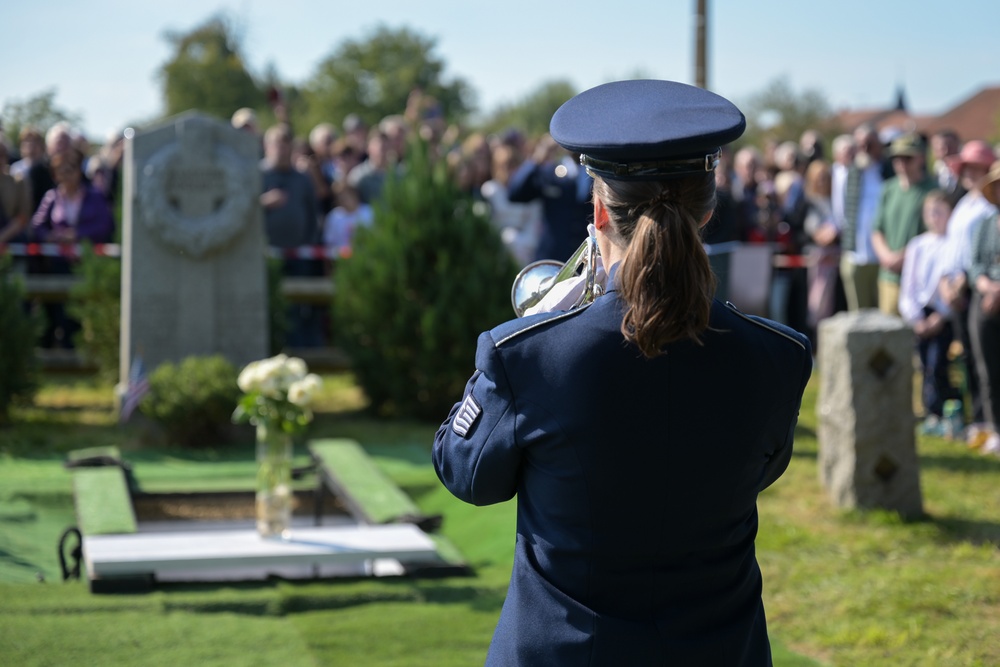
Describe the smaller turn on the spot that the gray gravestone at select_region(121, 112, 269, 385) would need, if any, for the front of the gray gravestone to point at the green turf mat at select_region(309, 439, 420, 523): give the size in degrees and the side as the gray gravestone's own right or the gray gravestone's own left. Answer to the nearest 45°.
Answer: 0° — it already faces it

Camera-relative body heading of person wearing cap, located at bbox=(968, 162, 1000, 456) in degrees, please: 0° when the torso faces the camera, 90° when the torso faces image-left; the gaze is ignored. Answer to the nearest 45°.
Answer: approximately 45°

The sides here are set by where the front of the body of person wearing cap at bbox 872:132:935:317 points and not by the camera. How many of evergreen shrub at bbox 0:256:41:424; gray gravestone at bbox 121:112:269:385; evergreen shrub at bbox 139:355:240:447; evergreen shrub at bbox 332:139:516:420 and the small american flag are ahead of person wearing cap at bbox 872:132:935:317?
5

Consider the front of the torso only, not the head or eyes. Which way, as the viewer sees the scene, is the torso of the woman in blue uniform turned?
away from the camera

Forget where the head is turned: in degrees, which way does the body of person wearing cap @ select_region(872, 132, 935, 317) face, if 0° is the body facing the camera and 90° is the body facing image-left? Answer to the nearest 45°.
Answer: approximately 45°

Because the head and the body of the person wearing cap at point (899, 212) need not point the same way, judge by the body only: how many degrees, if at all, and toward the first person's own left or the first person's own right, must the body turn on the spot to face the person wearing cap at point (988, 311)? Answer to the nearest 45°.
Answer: approximately 45° to the first person's own left

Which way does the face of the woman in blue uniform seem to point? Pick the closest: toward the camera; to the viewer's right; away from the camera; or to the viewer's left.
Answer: away from the camera

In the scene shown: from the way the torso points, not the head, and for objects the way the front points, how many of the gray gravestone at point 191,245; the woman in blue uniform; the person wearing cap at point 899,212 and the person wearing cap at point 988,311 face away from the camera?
1

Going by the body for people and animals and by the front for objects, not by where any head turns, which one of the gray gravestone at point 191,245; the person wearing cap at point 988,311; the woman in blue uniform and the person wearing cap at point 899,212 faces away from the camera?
the woman in blue uniform

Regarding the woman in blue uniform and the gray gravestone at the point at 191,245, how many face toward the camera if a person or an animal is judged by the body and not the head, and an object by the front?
1

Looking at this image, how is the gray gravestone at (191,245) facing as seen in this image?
toward the camera
